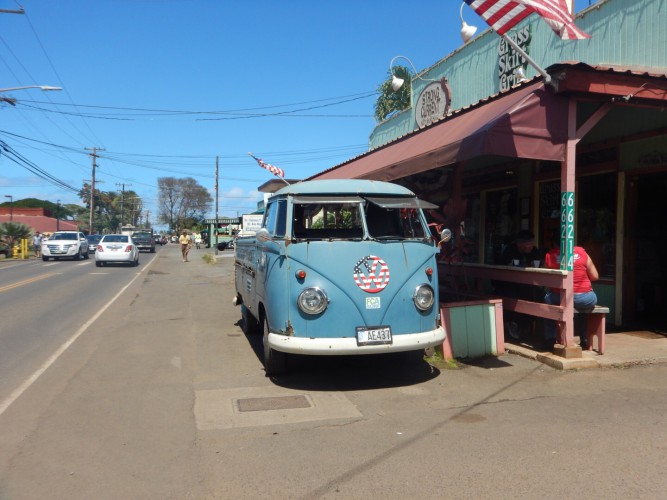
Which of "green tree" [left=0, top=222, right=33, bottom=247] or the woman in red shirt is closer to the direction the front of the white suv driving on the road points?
the woman in red shirt

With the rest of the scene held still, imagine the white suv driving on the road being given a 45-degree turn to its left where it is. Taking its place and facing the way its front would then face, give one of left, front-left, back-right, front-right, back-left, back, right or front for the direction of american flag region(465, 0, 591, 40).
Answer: front

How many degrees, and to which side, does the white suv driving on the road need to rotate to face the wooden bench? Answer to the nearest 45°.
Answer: approximately 45° to its left

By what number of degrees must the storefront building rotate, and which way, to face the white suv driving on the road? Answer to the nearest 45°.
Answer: approximately 90° to its right

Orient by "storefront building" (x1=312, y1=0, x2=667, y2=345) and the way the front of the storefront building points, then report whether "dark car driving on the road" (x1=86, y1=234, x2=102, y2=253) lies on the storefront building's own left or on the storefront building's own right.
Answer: on the storefront building's own right

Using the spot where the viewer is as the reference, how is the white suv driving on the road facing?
facing the viewer and to the left of the viewer

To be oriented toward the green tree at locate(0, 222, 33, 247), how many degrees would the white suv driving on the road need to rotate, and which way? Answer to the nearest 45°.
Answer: approximately 135° to its right

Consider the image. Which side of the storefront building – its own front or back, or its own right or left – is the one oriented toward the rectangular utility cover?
front

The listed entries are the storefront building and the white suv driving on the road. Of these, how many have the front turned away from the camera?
0

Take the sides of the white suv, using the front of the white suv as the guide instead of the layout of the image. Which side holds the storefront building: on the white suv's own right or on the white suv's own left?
on the white suv's own left

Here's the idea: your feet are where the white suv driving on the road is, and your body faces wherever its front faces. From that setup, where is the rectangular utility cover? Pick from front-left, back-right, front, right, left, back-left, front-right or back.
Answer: front-left

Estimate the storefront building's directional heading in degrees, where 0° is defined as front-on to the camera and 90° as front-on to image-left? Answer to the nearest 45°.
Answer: approximately 45°

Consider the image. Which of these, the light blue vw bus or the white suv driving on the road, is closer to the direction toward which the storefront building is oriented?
the light blue vw bus

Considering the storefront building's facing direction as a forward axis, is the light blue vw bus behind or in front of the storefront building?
in front
